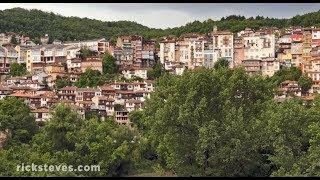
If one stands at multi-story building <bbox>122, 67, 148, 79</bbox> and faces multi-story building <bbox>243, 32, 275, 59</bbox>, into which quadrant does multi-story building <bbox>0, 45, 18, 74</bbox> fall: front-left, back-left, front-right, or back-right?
back-left

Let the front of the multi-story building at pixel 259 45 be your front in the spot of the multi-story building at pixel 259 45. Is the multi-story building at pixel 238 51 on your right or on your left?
on your right

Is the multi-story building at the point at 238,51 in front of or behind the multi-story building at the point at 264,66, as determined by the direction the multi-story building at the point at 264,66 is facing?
behind

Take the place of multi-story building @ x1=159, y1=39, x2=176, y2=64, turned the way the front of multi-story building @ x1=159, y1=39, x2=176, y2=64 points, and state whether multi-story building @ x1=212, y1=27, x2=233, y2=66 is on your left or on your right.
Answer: on your left

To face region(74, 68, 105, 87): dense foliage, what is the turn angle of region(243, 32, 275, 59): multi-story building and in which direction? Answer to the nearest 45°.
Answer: approximately 45° to its right

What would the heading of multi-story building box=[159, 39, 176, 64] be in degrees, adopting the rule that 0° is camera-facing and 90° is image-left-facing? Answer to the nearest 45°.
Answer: approximately 0°

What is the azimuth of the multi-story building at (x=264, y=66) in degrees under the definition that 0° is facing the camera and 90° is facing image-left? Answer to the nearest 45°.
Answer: approximately 0°

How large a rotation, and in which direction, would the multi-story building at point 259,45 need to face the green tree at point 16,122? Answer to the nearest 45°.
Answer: approximately 45° to its right

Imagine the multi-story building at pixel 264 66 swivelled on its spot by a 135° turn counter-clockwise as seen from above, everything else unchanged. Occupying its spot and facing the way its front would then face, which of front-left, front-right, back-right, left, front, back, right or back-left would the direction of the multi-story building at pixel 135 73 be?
back-left
